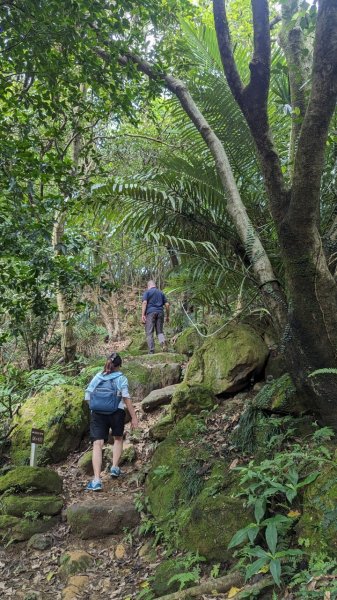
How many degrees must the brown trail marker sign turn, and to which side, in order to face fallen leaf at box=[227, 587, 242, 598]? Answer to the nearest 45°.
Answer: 0° — it already faces it

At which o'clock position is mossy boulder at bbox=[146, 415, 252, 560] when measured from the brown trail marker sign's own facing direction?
The mossy boulder is roughly at 11 o'clock from the brown trail marker sign.

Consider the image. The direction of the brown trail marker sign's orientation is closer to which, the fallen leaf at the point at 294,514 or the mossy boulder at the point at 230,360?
the fallen leaf

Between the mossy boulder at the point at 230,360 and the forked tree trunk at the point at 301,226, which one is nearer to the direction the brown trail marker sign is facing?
the forked tree trunk

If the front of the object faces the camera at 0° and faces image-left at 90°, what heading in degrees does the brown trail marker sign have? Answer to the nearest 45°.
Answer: approximately 0°

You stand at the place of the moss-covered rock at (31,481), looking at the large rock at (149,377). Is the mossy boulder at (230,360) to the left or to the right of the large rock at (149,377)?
right

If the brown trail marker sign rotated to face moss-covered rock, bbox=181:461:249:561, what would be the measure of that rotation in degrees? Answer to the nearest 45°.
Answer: approximately 45° to its left

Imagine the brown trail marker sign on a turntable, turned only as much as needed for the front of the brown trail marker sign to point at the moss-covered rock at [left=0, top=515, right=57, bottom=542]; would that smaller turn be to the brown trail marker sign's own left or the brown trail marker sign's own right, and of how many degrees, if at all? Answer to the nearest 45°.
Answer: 0° — it already faces it
